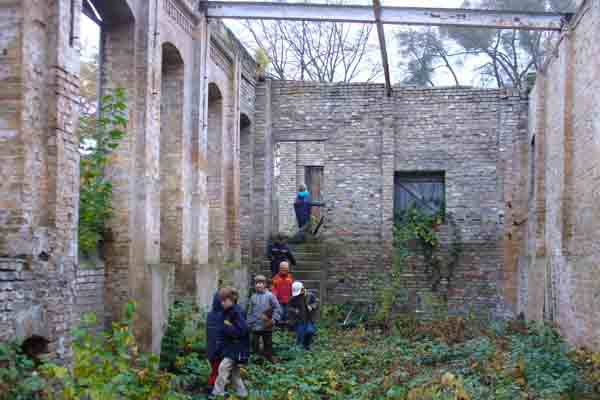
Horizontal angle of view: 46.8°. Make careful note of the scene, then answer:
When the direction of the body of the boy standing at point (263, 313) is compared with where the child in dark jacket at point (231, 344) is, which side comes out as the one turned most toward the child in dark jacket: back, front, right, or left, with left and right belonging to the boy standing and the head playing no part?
front

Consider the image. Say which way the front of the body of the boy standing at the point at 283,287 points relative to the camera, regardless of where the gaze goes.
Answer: toward the camera

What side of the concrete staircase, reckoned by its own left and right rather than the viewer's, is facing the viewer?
front

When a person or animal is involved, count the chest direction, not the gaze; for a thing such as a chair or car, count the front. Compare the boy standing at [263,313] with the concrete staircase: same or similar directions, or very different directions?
same or similar directions

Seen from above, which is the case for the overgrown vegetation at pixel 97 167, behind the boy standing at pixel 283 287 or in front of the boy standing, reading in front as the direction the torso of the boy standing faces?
in front

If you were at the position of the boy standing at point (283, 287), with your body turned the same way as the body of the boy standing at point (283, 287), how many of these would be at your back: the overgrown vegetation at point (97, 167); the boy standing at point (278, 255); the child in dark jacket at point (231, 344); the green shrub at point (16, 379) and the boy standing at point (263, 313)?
1

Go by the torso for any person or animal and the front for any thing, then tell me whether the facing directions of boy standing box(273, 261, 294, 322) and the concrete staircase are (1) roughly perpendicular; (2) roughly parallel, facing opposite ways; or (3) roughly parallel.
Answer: roughly parallel

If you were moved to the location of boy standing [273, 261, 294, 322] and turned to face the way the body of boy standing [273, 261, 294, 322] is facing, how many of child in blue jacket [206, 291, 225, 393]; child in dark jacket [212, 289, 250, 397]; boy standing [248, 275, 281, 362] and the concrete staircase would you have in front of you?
3

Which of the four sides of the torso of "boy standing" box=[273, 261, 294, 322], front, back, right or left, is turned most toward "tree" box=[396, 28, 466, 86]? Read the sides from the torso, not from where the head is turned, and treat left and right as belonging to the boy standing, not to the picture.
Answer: back

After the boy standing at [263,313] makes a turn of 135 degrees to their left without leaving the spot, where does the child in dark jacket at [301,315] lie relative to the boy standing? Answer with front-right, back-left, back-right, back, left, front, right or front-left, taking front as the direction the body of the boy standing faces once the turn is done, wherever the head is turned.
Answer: front

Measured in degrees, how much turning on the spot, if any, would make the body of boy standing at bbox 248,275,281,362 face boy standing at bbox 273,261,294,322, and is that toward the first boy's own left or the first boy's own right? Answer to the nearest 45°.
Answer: approximately 180°

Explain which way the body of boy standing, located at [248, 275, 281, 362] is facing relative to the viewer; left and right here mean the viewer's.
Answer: facing the viewer

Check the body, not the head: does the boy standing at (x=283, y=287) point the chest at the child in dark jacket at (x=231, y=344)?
yes

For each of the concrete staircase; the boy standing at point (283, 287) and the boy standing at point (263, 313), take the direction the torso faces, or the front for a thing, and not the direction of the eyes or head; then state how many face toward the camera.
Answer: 3

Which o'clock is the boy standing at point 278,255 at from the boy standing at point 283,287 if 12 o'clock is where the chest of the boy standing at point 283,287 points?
the boy standing at point 278,255 is roughly at 6 o'clock from the boy standing at point 283,287.

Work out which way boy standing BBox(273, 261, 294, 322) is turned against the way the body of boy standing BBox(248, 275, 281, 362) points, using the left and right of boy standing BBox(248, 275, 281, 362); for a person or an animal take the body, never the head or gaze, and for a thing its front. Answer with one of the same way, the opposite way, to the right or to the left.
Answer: the same way

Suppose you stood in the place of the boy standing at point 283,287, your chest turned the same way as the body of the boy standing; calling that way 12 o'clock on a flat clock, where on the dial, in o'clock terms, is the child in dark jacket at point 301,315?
The child in dark jacket is roughly at 11 o'clock from the boy standing.

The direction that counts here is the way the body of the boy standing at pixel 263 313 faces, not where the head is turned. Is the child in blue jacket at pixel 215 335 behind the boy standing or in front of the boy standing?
in front
